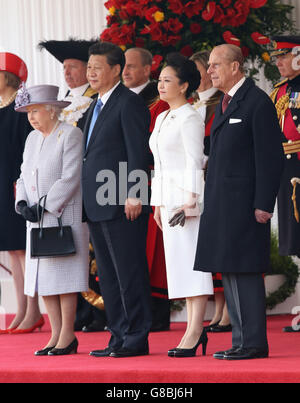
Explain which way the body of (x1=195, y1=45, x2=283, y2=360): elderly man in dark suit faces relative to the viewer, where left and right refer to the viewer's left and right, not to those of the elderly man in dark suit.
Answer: facing the viewer and to the left of the viewer

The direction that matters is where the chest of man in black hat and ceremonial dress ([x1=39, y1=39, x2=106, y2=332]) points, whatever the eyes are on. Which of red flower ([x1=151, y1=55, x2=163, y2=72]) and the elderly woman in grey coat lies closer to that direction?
the elderly woman in grey coat

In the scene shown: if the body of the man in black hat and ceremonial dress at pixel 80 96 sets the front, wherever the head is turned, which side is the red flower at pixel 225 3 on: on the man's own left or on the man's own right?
on the man's own left

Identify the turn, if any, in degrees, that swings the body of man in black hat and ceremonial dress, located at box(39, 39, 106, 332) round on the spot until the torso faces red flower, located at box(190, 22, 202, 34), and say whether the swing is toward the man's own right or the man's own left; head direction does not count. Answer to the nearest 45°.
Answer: approximately 135° to the man's own left

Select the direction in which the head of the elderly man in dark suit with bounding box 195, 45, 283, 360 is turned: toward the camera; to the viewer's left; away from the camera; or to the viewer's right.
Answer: to the viewer's left

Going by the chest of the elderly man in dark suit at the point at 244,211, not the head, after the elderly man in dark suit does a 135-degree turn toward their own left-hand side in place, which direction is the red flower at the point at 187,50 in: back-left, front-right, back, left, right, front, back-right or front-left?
left

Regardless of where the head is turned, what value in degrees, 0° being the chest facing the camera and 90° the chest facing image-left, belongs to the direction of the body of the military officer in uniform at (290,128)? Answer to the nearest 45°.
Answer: approximately 45°

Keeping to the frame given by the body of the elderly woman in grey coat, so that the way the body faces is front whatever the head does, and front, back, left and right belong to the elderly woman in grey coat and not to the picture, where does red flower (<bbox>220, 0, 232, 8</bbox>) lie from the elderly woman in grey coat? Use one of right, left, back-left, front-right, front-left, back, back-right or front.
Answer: back

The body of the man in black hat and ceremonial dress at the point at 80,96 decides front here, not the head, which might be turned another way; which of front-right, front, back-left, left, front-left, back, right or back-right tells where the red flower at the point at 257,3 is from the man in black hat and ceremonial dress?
back-left

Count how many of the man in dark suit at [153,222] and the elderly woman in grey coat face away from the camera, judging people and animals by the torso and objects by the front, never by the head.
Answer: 0

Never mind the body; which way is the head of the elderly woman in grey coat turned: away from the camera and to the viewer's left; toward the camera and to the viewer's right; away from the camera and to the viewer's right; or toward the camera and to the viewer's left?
toward the camera and to the viewer's left
